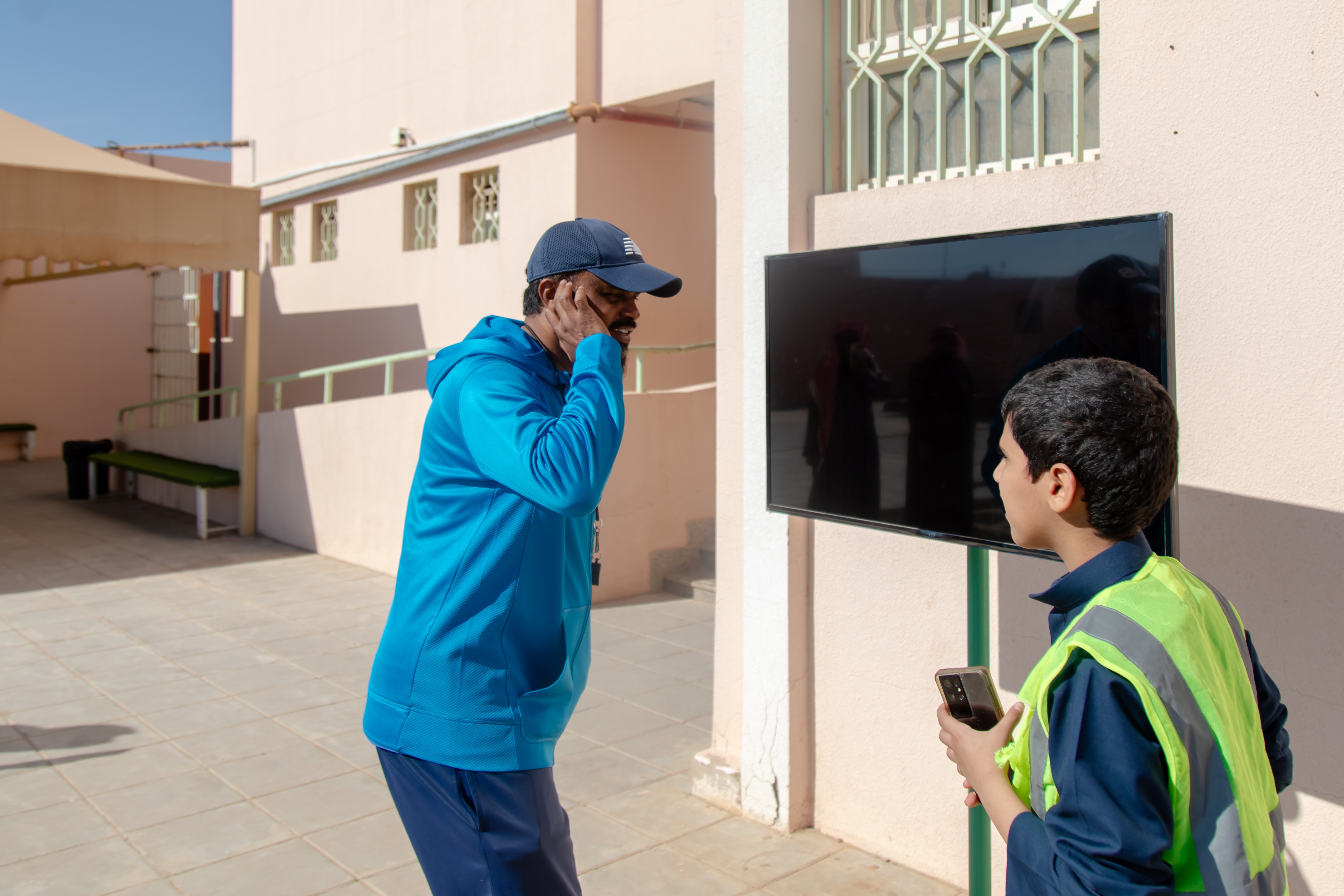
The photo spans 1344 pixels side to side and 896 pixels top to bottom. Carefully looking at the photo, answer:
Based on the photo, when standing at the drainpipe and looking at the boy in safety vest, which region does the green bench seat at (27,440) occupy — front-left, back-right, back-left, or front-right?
back-right

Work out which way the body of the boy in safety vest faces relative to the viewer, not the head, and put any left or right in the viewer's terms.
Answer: facing away from the viewer and to the left of the viewer

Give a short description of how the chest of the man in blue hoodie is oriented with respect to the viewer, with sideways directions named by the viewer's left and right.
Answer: facing to the right of the viewer

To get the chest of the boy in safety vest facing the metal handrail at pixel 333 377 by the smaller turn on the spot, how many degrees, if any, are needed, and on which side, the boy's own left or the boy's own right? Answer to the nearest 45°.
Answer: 0° — they already face it

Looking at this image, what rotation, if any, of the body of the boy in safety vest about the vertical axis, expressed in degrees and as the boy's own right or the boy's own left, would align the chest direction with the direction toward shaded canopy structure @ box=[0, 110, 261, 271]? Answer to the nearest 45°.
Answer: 0° — they already face it

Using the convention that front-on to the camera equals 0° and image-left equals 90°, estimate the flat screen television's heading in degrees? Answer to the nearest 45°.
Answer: approximately 45°

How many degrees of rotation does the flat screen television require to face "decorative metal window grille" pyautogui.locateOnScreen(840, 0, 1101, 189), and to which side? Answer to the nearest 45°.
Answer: approximately 135° to its right

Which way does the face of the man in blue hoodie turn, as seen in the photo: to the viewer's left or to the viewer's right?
to the viewer's right

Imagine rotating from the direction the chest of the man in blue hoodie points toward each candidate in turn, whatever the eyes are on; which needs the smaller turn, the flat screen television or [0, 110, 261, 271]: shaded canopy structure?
the flat screen television

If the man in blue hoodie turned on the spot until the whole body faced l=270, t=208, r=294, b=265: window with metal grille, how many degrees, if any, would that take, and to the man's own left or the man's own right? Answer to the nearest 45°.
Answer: approximately 90° to the man's own left
